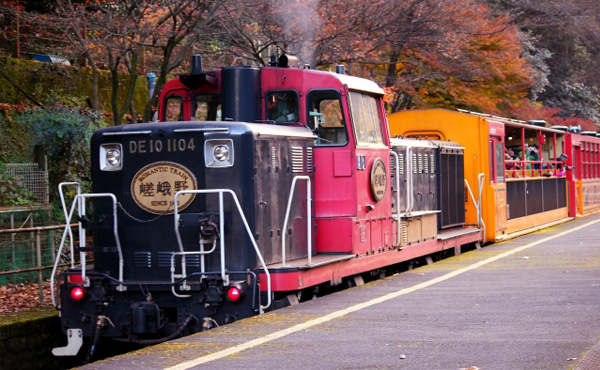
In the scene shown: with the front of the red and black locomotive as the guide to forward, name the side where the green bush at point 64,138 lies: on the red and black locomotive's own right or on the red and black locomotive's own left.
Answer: on the red and black locomotive's own right

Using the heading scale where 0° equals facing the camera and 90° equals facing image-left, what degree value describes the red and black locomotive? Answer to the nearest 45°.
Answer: approximately 45°

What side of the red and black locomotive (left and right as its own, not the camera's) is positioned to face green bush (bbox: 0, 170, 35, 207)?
right

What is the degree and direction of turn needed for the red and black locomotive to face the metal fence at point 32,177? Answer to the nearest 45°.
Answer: approximately 90° to its right
